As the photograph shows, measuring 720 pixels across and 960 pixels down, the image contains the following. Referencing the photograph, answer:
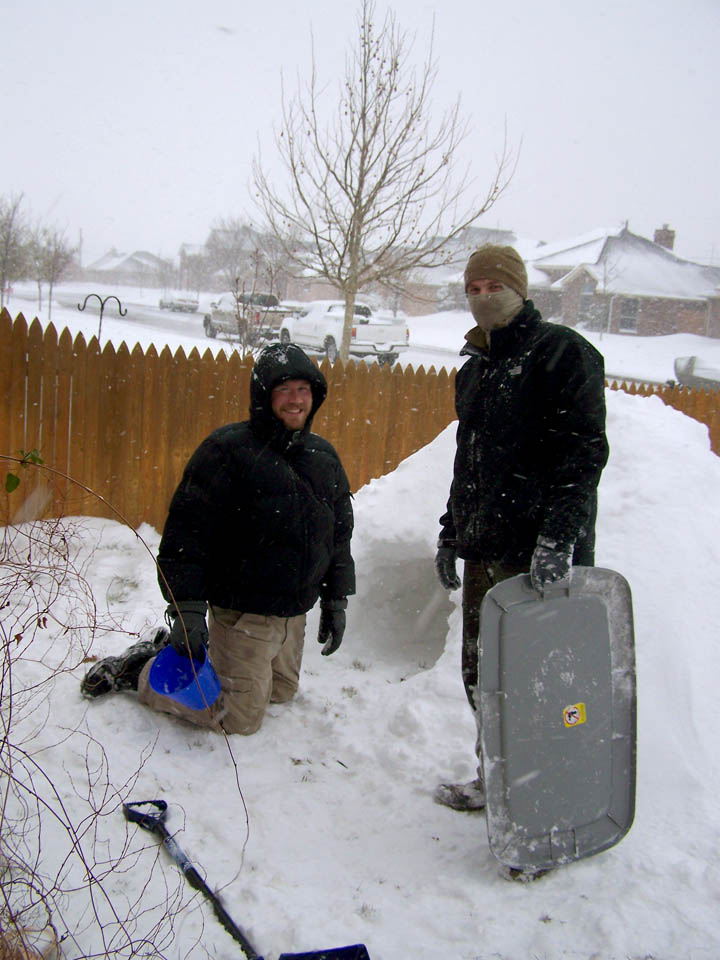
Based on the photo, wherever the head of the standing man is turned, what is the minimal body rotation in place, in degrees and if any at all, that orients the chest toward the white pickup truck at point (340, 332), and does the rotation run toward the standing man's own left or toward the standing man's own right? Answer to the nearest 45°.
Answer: approximately 135° to the standing man's own right

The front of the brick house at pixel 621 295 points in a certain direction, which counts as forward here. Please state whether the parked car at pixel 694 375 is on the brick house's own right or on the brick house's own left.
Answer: on the brick house's own left

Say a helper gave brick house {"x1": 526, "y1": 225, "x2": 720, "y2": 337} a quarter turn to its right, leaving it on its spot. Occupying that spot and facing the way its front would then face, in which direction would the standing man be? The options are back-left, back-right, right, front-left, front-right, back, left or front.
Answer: back-left

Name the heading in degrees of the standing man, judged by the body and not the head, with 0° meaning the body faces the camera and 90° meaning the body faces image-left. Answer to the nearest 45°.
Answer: approximately 45°

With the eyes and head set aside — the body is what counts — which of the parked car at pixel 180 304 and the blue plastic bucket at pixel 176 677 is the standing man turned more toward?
the blue plastic bucket

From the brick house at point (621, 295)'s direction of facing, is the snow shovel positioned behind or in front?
in front

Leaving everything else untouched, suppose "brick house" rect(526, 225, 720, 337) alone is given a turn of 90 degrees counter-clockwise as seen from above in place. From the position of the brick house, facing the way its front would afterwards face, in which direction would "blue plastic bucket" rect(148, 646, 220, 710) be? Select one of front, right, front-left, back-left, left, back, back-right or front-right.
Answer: front-right
